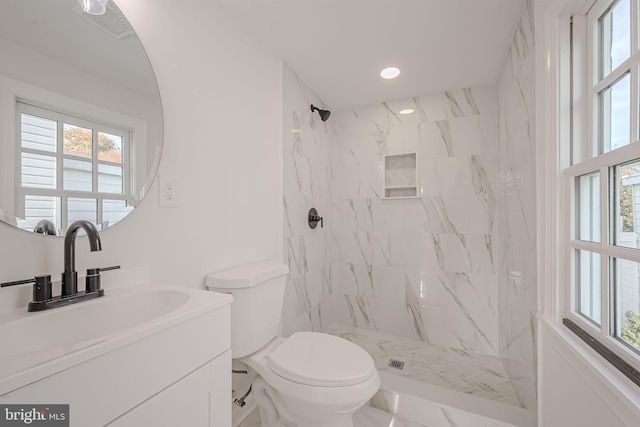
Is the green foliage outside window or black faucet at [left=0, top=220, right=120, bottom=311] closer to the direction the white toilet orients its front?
the green foliage outside window

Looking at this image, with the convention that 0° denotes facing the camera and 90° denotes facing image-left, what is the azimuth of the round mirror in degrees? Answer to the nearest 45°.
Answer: approximately 315°

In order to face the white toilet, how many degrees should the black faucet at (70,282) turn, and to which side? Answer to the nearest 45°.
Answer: approximately 45° to its left
